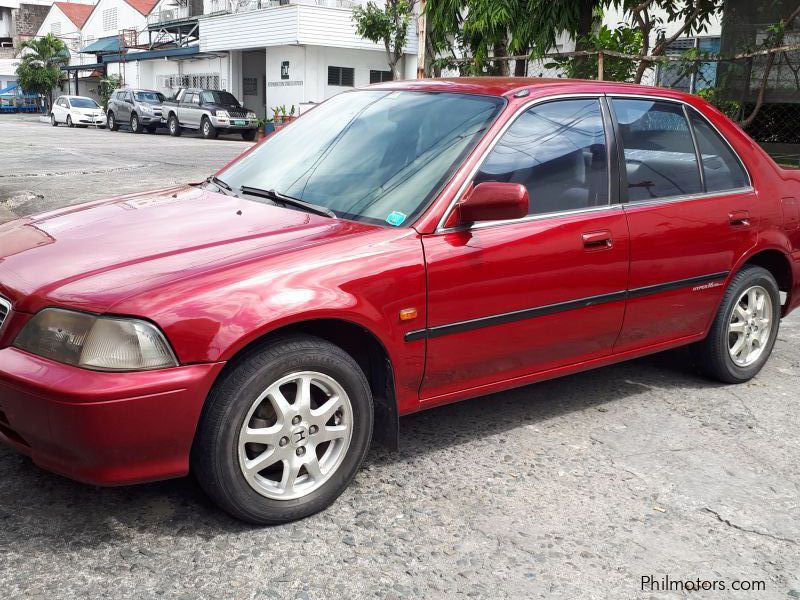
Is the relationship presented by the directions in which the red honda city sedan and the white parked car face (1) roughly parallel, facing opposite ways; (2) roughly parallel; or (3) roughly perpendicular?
roughly perpendicular

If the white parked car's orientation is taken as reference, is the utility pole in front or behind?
in front

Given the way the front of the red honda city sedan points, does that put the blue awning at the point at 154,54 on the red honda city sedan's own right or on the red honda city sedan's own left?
on the red honda city sedan's own right

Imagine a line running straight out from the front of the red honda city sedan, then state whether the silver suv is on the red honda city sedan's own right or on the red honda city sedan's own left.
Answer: on the red honda city sedan's own right

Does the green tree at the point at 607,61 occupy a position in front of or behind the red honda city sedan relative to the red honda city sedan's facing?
behind

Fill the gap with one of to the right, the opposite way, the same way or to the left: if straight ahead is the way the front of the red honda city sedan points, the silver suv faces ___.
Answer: to the left

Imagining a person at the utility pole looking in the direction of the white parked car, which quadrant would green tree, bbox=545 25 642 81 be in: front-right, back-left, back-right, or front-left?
back-right

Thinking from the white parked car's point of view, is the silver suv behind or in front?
in front

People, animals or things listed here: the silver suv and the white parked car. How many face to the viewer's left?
0
